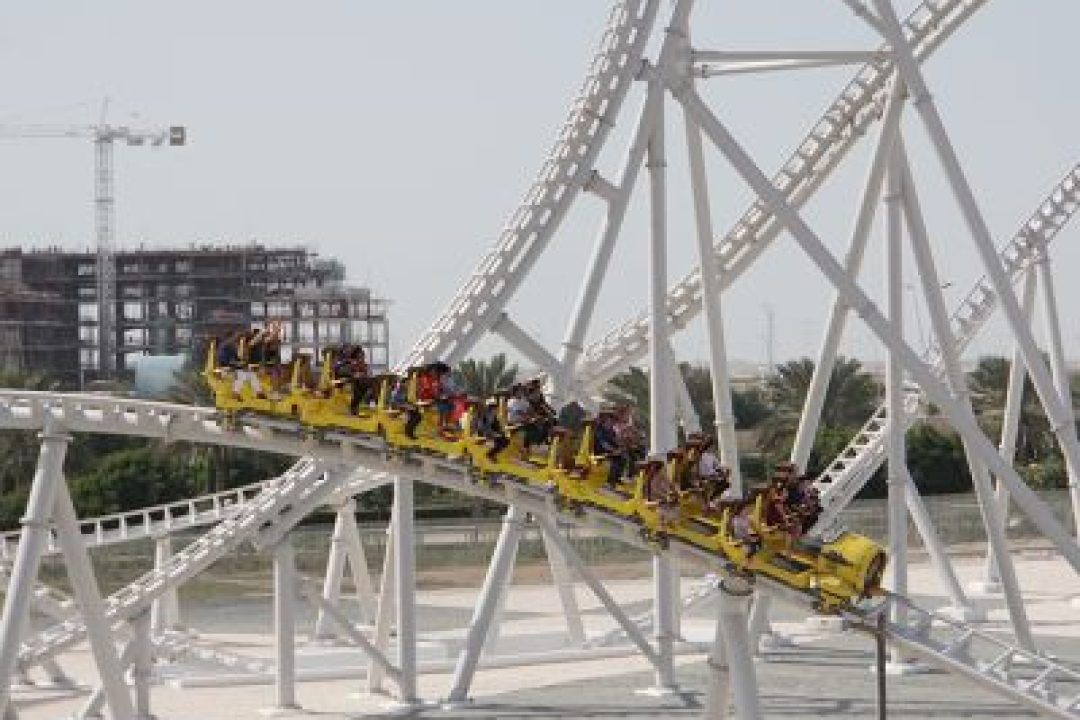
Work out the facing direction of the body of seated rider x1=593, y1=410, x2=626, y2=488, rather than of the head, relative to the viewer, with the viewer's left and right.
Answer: facing to the right of the viewer

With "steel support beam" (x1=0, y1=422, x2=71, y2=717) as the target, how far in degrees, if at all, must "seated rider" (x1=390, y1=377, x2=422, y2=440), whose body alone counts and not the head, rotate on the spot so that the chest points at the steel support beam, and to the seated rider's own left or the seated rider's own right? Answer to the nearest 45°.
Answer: approximately 180°

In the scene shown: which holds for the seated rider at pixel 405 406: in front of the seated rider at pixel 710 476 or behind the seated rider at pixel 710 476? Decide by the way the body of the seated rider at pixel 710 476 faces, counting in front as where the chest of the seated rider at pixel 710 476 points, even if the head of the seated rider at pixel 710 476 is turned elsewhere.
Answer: behind

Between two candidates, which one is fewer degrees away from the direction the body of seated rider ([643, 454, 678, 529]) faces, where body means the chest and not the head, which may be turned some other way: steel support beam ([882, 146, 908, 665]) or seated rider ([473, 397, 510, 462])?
the steel support beam

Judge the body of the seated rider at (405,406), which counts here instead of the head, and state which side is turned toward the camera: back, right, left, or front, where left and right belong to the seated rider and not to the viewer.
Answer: right

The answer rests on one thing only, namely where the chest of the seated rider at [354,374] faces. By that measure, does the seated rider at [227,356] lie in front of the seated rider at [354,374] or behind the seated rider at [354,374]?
behind

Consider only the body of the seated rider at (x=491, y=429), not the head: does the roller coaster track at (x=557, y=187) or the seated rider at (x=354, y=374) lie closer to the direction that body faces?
the roller coaster track

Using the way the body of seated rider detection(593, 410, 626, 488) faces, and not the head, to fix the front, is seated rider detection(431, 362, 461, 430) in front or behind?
behind

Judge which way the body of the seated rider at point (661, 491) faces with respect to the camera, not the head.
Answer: to the viewer's right

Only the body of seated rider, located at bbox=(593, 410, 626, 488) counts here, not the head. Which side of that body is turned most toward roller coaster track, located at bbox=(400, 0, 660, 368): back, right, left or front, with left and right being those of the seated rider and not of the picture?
left

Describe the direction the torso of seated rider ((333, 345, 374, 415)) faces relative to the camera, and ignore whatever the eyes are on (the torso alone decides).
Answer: to the viewer's right

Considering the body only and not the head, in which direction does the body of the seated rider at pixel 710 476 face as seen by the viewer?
to the viewer's right

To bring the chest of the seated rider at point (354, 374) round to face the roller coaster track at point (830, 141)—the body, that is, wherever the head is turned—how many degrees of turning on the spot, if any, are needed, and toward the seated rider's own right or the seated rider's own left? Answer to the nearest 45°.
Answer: approximately 45° to the seated rider's own left

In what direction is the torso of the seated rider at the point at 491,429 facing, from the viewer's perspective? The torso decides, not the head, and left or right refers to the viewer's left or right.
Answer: facing to the right of the viewer
